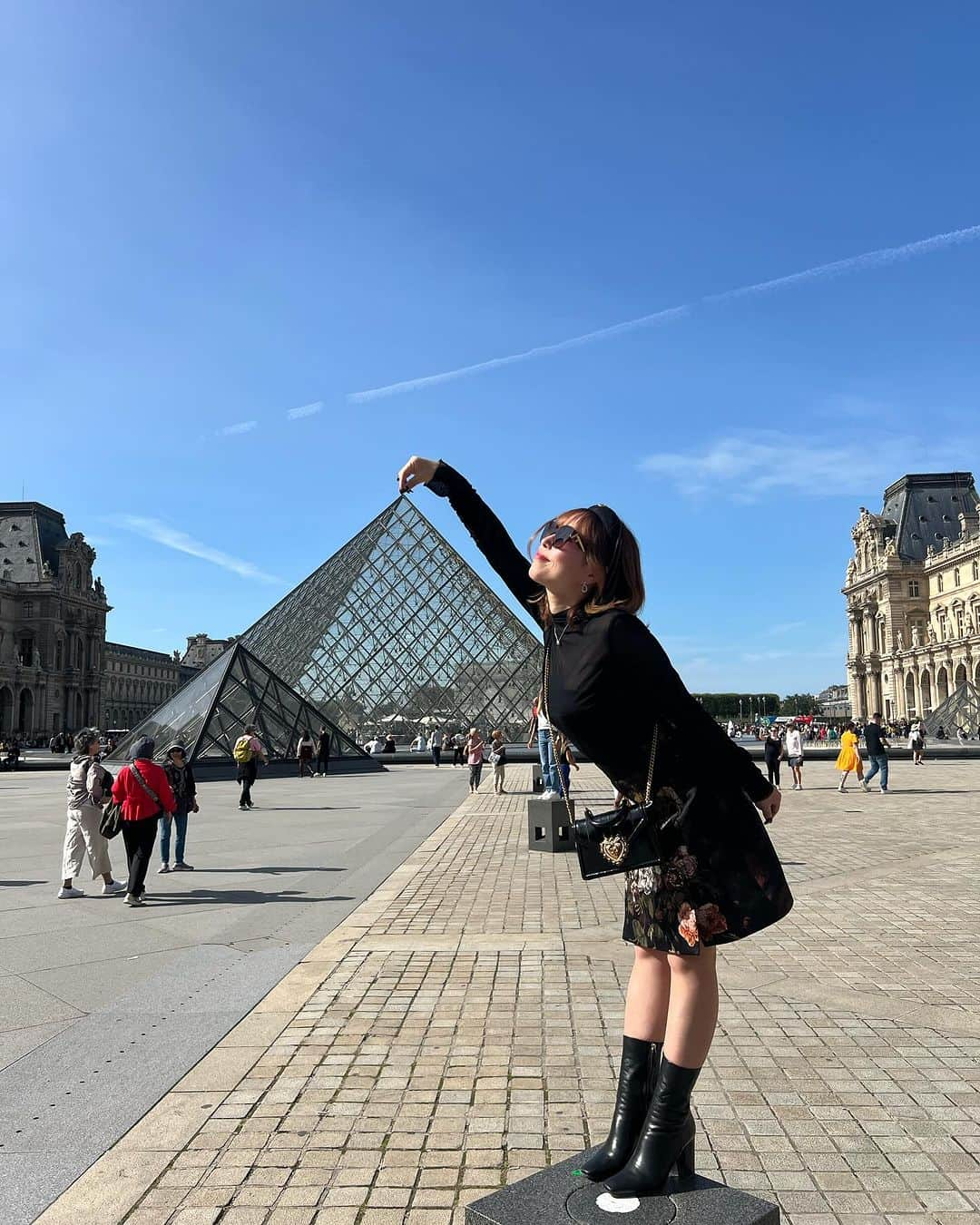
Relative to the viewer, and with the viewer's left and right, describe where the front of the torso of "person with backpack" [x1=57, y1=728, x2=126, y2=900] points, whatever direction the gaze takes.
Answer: facing away from the viewer and to the right of the viewer

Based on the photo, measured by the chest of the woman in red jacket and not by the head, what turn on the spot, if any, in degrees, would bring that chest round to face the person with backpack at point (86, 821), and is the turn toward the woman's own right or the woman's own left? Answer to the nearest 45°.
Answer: approximately 45° to the woman's own left

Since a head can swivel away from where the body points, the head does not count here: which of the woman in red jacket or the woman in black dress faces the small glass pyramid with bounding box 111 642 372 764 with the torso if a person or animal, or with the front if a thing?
the woman in red jacket

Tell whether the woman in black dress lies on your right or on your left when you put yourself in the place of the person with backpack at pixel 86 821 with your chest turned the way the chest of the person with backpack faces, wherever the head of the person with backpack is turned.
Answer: on your right

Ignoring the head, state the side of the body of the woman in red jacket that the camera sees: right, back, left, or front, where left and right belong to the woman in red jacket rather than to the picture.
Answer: back

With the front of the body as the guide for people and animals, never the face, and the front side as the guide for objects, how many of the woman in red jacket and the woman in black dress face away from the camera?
1

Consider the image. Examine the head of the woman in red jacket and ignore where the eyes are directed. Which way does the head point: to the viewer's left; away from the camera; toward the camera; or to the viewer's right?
away from the camera

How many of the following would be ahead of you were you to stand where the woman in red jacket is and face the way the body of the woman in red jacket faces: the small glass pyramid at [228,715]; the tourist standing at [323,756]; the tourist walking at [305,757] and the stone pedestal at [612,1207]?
3

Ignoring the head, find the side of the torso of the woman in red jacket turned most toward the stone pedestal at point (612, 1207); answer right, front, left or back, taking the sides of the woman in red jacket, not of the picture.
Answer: back

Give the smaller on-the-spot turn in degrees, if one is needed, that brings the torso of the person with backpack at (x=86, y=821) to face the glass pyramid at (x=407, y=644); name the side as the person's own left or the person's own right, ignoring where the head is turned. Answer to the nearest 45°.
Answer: approximately 45° to the person's own left

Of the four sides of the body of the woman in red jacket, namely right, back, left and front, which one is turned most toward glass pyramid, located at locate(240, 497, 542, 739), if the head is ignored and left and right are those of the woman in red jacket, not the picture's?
front

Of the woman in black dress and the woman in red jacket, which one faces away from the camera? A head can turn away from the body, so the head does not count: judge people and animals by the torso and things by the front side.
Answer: the woman in red jacket
